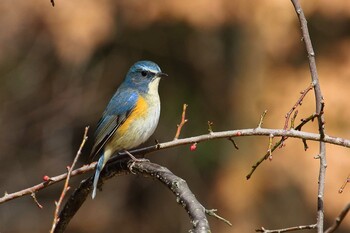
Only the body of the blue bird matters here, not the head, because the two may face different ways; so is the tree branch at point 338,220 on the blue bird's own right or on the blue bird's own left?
on the blue bird's own left

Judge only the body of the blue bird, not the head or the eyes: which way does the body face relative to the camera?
to the viewer's right
